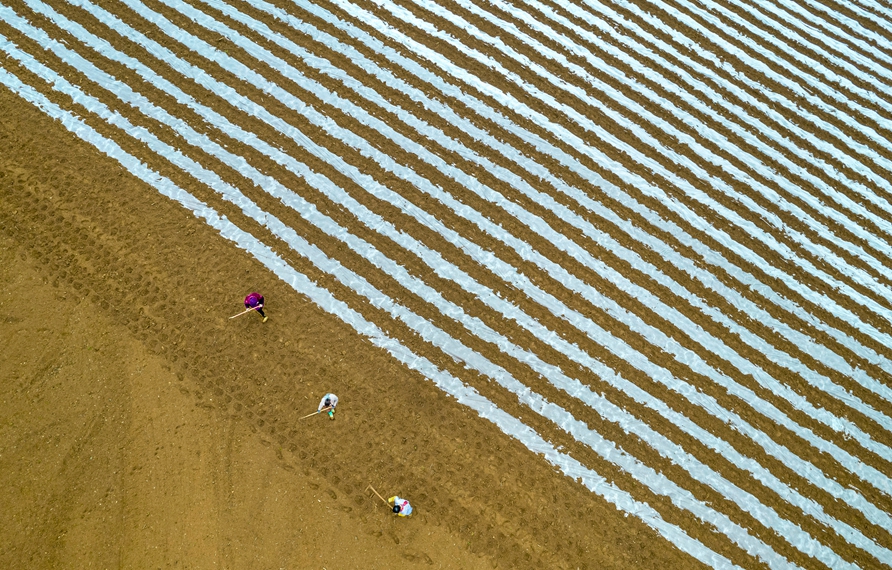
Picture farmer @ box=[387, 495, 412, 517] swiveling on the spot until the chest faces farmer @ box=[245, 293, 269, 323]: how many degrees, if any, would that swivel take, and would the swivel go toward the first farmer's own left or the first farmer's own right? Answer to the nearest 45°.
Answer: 0° — they already face them

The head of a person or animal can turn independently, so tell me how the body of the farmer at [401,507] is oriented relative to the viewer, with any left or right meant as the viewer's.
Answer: facing to the left of the viewer

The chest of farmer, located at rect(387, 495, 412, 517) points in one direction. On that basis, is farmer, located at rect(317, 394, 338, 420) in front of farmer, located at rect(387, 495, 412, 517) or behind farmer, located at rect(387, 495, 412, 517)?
in front
